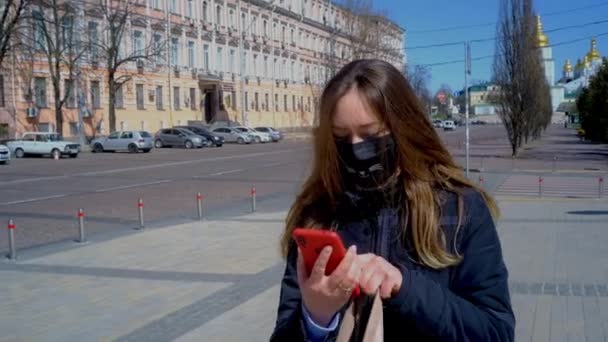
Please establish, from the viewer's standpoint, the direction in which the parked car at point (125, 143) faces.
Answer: facing away from the viewer and to the left of the viewer

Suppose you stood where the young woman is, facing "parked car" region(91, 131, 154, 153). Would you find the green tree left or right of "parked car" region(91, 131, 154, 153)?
right
